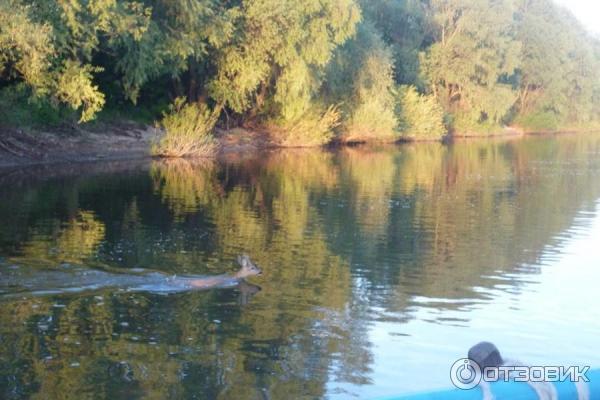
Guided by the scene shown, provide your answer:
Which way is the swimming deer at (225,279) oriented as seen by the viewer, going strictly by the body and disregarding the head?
to the viewer's right

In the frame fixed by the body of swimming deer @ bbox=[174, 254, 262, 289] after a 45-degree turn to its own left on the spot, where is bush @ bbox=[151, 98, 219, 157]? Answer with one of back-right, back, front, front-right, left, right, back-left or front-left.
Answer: front-left

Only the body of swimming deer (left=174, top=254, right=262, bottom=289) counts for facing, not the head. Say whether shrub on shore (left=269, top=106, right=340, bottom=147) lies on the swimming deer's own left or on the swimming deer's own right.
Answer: on the swimming deer's own left

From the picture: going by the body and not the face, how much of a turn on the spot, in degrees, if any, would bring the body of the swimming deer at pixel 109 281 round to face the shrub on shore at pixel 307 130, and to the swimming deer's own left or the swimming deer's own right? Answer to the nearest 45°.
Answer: approximately 90° to the swimming deer's own left

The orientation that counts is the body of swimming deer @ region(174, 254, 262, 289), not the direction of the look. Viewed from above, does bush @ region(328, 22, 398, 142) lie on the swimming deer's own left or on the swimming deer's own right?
on the swimming deer's own left

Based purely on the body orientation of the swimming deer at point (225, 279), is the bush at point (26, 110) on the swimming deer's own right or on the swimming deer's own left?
on the swimming deer's own left
